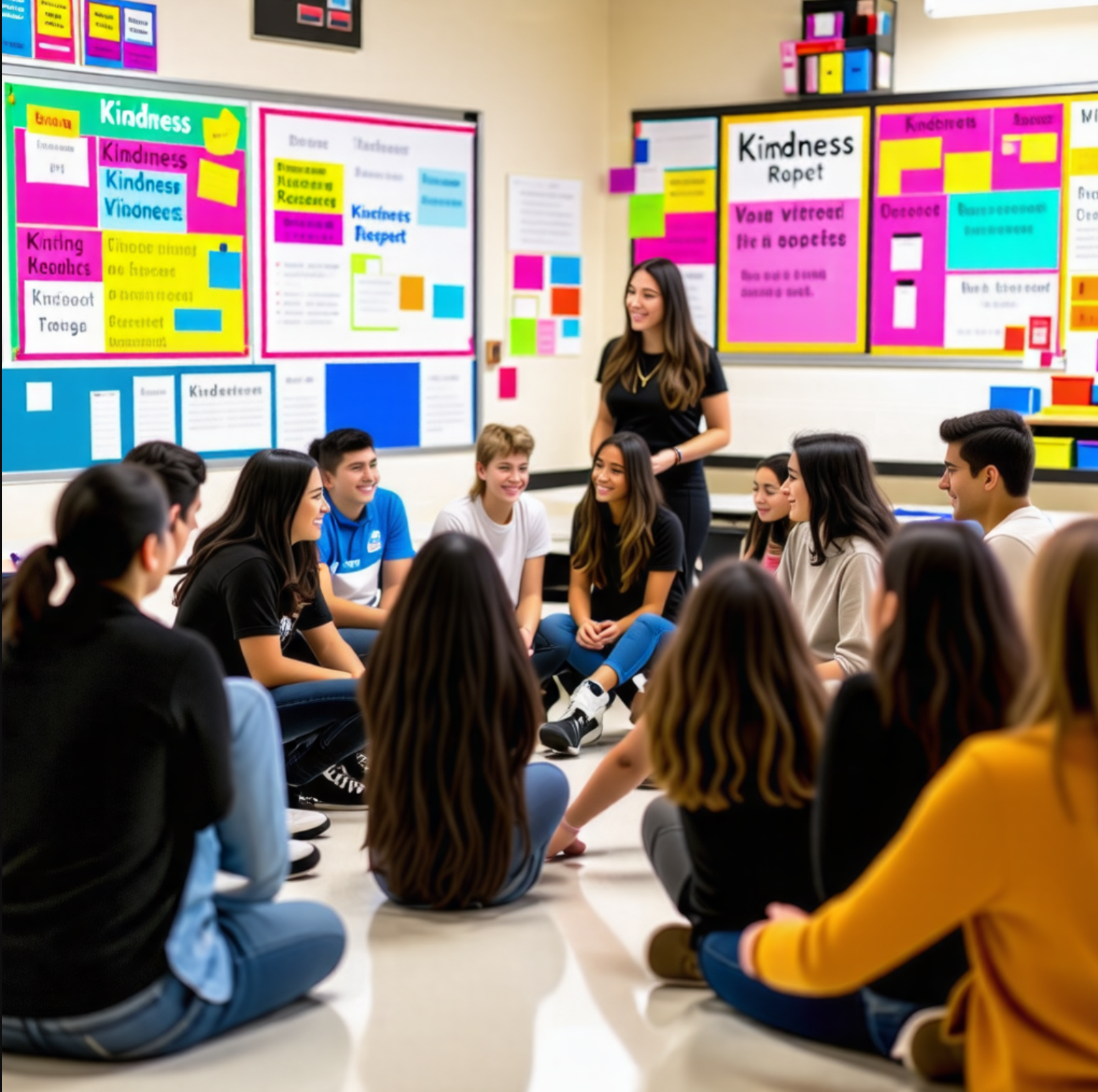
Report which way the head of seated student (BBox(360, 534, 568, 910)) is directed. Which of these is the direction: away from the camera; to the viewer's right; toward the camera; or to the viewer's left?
away from the camera

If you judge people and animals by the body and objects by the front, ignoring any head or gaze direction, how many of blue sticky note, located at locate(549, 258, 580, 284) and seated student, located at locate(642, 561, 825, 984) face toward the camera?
1

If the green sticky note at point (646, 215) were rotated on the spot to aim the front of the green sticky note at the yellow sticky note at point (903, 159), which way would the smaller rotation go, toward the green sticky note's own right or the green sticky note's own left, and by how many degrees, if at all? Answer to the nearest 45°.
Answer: approximately 45° to the green sticky note's own left

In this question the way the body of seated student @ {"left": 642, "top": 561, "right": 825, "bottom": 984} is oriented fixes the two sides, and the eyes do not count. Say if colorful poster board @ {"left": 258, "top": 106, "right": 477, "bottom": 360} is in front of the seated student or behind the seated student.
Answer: in front

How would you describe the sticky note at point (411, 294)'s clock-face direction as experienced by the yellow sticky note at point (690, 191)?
The sticky note is roughly at 2 o'clock from the yellow sticky note.

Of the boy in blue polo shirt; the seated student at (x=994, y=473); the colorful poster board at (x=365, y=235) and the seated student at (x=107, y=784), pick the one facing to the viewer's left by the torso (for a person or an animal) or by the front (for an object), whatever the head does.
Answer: the seated student at (x=994, y=473)

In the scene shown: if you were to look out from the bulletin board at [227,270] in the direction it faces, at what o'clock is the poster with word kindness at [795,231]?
The poster with word kindness is roughly at 10 o'clock from the bulletin board.

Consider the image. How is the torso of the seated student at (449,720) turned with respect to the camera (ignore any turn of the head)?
away from the camera

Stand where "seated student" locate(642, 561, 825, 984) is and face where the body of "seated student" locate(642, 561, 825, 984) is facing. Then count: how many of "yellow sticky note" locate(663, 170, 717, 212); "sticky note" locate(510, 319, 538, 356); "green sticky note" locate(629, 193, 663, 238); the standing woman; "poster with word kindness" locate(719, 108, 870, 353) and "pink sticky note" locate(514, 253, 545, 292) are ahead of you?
6

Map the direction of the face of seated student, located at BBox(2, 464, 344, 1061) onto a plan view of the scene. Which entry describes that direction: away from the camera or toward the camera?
away from the camera

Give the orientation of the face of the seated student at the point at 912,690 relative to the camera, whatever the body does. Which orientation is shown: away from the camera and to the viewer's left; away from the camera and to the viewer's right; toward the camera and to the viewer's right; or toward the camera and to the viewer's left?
away from the camera and to the viewer's left

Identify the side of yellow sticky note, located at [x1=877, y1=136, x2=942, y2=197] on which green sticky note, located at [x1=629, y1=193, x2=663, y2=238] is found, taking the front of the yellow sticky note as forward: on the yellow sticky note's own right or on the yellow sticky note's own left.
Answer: on the yellow sticky note's own right

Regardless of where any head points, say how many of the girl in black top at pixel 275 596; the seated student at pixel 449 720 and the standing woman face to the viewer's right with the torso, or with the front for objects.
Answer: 1

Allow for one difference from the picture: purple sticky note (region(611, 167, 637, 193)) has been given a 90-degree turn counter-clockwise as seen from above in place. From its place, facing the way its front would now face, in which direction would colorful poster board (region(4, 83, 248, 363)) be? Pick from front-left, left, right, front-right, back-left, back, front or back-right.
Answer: back-right

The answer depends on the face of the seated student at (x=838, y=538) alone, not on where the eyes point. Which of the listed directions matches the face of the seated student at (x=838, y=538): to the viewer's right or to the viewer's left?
to the viewer's left

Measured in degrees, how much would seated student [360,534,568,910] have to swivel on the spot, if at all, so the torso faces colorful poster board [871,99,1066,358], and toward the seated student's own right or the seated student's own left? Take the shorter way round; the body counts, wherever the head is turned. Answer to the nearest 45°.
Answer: approximately 45° to the seated student's own right

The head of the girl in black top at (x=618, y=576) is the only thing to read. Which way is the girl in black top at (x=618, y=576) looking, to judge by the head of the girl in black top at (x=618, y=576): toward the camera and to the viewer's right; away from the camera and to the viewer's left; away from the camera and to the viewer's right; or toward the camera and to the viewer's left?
toward the camera and to the viewer's left

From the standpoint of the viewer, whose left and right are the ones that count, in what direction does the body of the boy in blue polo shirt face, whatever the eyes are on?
facing the viewer and to the right of the viewer

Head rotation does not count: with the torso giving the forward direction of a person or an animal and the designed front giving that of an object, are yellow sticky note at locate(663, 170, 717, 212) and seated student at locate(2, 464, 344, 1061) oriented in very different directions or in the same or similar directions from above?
very different directions
